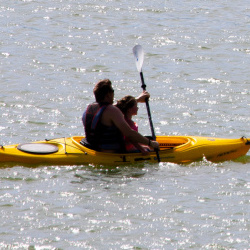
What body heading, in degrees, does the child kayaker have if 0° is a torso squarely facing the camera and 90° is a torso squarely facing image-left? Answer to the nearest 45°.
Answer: approximately 270°

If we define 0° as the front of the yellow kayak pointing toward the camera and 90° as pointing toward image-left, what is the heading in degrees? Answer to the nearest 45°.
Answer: approximately 270°
